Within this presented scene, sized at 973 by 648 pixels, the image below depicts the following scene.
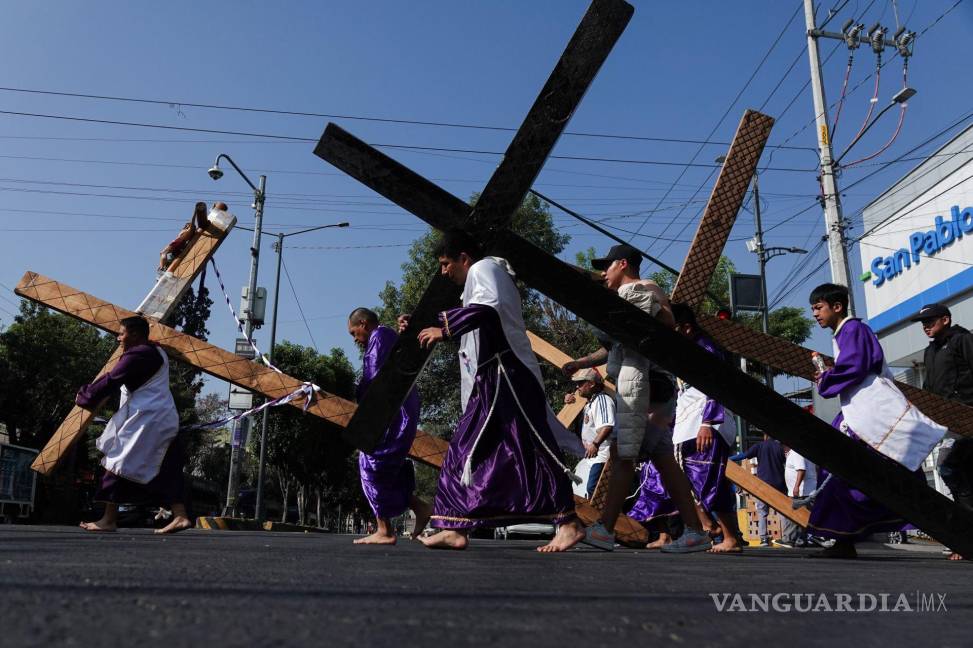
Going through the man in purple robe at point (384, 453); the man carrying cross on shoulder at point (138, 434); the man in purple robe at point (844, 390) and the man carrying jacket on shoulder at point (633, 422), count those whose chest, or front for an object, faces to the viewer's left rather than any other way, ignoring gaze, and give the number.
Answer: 4

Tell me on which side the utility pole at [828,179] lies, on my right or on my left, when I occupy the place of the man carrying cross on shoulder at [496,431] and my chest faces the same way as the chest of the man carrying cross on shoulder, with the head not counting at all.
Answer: on my right

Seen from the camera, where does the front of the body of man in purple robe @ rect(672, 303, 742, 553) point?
to the viewer's left

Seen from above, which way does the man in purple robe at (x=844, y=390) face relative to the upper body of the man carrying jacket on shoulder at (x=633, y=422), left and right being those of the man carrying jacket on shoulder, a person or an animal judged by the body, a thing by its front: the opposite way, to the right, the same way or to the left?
the same way

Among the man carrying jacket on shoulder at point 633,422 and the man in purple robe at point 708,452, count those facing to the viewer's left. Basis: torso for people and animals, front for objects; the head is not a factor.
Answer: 2

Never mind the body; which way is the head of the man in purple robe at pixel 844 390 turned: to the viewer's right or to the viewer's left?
to the viewer's left

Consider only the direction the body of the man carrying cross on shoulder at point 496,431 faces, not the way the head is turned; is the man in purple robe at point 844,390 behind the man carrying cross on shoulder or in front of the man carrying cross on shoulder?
behind

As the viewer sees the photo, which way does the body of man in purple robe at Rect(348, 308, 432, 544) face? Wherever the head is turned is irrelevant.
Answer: to the viewer's left

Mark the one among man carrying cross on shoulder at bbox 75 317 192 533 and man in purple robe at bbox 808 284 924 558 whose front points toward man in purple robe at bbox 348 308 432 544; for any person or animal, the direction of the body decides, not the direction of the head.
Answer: man in purple robe at bbox 808 284 924 558

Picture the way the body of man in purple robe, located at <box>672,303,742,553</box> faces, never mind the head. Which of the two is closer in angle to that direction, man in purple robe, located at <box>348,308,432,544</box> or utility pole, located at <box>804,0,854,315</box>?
the man in purple robe

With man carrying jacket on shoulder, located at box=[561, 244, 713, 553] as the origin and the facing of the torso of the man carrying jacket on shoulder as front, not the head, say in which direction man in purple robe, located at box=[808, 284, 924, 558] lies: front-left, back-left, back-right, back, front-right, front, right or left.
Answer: back

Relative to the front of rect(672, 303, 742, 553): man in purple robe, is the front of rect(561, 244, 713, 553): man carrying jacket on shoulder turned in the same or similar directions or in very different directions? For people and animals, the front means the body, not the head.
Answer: same or similar directions

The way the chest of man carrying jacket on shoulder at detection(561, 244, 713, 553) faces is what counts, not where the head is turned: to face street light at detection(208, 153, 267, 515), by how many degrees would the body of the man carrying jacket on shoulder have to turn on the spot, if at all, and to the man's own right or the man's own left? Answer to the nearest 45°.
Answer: approximately 45° to the man's own right

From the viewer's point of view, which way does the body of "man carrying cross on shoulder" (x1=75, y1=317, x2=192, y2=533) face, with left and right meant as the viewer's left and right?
facing to the left of the viewer

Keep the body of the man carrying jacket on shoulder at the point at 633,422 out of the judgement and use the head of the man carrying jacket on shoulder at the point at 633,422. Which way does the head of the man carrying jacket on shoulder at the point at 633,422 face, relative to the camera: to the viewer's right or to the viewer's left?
to the viewer's left
